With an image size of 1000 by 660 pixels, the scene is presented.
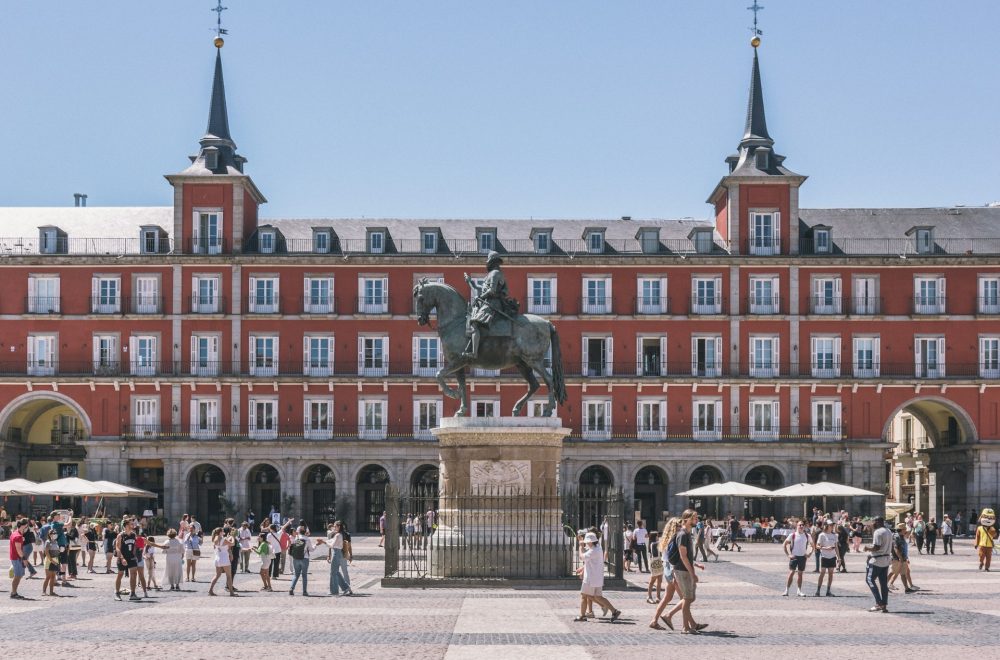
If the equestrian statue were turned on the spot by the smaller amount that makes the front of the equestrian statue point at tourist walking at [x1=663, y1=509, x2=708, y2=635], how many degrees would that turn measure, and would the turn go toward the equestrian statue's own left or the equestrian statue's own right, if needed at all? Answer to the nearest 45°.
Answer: approximately 90° to the equestrian statue's own left

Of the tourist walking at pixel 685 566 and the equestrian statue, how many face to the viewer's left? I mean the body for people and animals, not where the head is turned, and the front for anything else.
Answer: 1

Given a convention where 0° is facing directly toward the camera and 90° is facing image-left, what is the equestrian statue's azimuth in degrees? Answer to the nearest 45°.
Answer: approximately 90°

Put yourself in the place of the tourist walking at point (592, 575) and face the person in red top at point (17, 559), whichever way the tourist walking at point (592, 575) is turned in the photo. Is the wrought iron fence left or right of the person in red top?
right

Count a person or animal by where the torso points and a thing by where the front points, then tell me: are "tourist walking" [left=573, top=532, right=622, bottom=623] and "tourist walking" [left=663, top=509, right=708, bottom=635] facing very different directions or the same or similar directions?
very different directions
